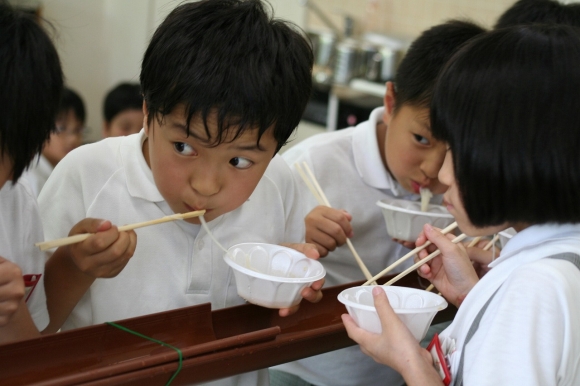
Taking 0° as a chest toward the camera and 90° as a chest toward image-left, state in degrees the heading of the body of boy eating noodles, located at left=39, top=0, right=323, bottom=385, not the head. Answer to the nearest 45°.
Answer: approximately 0°

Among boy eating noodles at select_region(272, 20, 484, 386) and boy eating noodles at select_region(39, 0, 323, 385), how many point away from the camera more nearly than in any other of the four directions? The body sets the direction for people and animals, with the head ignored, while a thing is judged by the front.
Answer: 0

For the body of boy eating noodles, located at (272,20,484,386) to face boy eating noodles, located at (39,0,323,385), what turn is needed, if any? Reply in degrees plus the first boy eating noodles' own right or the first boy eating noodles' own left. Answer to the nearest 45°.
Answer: approximately 90° to the first boy eating noodles' own right

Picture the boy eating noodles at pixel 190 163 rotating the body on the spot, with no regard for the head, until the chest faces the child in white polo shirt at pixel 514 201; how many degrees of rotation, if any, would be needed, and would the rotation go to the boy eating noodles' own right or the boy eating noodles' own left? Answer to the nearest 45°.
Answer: approximately 45° to the boy eating noodles' own left

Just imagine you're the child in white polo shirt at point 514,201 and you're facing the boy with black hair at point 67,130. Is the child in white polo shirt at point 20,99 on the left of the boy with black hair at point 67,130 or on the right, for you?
left
